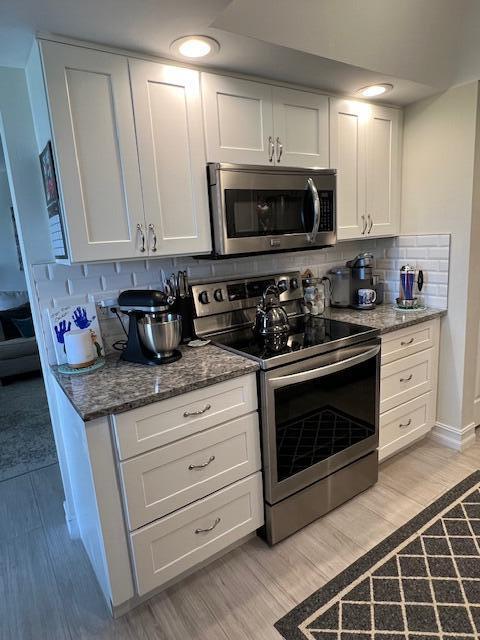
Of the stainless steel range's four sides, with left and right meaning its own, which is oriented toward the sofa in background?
back

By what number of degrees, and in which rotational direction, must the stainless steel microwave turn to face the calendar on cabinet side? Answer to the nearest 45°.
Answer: approximately 90° to its right

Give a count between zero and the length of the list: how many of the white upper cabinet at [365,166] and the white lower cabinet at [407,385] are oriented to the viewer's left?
0

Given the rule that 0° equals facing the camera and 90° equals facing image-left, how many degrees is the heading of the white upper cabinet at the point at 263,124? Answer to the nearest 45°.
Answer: approximately 315°

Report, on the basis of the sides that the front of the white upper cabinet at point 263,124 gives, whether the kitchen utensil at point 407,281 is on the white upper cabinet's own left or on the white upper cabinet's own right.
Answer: on the white upper cabinet's own left
